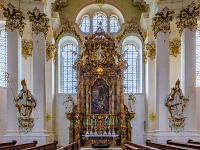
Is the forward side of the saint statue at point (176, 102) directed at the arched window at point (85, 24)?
no

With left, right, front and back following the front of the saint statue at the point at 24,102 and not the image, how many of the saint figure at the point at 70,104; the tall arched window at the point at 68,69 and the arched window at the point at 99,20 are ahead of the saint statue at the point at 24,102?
0

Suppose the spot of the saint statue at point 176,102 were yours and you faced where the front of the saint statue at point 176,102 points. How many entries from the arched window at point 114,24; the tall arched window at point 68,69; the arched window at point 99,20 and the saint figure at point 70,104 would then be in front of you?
0

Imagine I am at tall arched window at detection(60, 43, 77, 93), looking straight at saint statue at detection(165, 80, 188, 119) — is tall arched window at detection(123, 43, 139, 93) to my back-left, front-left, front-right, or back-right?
front-left

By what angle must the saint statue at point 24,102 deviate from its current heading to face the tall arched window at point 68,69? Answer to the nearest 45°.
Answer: approximately 180°

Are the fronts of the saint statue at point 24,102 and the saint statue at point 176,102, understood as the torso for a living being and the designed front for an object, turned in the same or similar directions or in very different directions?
same or similar directions

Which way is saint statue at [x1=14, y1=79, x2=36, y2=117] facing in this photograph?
toward the camera

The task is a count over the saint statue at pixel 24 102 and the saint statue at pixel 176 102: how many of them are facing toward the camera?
2

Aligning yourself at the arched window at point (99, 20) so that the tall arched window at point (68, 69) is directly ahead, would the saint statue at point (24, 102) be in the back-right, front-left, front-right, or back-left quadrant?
front-left

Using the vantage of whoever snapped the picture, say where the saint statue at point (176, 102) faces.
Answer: facing the viewer

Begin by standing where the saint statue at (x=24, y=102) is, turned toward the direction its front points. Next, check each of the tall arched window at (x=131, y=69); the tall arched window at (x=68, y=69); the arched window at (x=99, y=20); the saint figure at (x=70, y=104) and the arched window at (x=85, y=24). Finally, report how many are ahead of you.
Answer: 0

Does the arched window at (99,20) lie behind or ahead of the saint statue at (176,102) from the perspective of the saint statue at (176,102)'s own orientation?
behind

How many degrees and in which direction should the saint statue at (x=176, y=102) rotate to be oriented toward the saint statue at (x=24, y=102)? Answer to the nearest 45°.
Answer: approximately 90° to its right
